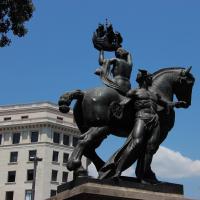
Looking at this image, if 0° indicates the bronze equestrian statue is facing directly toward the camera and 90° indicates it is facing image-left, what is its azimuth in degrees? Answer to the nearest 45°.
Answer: approximately 270°
